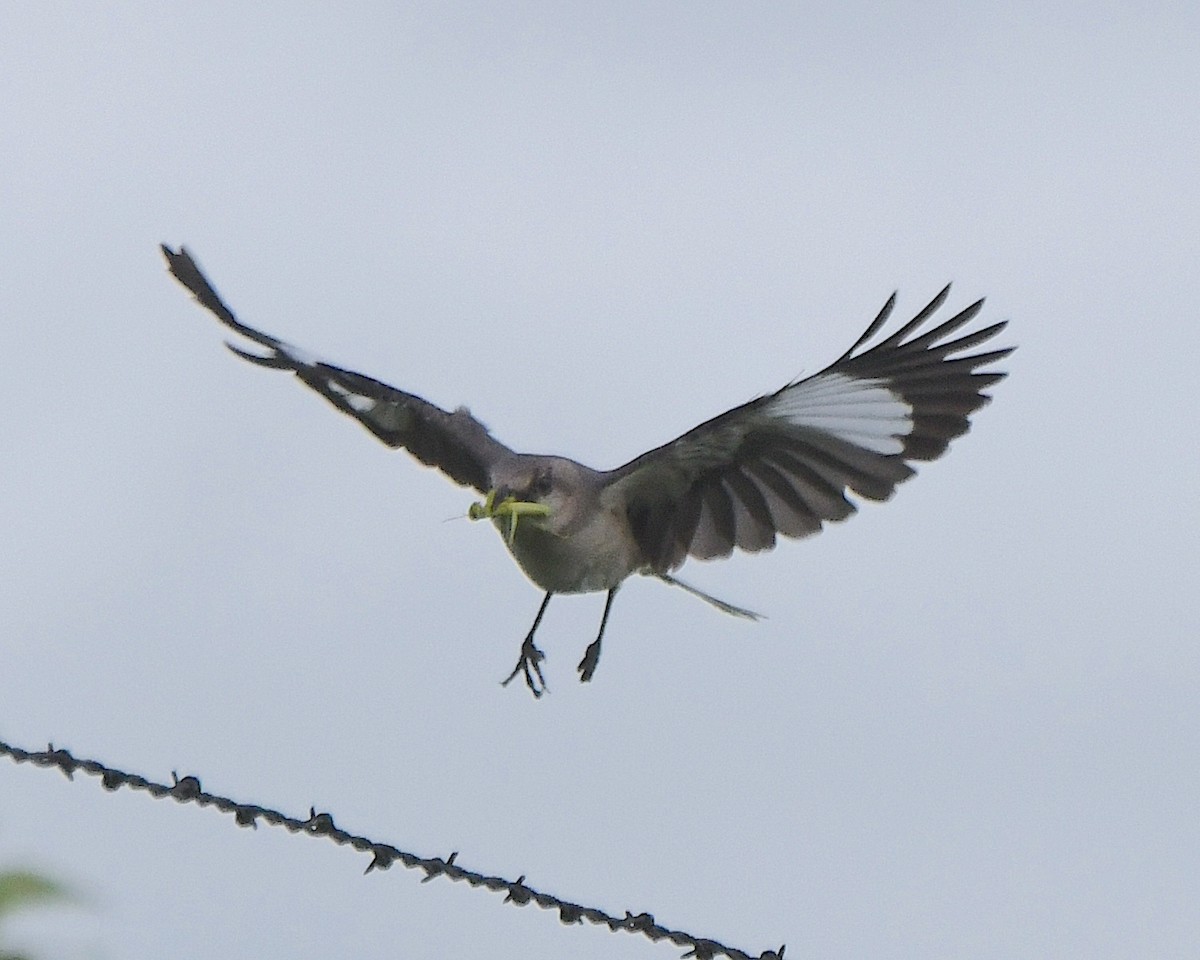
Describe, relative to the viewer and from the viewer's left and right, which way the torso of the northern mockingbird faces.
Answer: facing the viewer and to the left of the viewer
